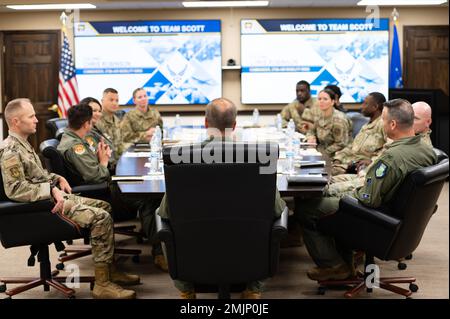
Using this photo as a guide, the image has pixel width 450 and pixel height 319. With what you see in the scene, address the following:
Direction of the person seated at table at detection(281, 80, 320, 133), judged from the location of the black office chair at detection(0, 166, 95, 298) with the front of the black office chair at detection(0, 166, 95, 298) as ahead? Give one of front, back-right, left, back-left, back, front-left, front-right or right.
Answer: front-left

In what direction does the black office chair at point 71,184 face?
to the viewer's right

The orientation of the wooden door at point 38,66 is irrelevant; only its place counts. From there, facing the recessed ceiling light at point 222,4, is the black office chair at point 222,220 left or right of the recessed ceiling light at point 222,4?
right

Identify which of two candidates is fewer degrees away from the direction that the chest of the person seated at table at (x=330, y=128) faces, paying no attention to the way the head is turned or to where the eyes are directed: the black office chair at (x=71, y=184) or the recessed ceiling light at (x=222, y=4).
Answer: the black office chair

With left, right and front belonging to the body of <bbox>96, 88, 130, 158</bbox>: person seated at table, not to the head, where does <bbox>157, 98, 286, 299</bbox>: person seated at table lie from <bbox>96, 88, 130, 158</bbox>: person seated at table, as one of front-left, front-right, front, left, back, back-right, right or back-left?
front-right

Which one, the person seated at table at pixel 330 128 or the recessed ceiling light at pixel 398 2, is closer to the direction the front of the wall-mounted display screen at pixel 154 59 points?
the person seated at table

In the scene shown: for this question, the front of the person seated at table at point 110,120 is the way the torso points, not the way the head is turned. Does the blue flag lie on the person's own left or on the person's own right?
on the person's own left

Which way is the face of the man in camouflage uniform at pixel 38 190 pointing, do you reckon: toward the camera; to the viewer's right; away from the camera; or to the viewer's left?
to the viewer's right

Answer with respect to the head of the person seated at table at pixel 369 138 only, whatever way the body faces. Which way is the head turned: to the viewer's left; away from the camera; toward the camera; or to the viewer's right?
to the viewer's left

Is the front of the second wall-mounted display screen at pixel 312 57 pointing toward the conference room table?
yes

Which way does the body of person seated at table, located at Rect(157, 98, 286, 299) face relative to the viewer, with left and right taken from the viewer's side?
facing away from the viewer

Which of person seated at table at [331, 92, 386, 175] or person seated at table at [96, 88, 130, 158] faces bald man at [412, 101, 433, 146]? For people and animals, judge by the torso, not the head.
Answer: person seated at table at [96, 88, 130, 158]

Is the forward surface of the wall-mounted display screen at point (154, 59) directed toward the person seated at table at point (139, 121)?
yes

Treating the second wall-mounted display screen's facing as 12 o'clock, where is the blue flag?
The blue flag is roughly at 9 o'clock from the second wall-mounted display screen.

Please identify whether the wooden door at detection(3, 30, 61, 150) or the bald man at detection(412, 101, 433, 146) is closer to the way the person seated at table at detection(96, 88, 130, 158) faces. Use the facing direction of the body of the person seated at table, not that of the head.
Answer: the bald man

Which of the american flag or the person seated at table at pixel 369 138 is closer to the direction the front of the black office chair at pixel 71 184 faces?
the person seated at table

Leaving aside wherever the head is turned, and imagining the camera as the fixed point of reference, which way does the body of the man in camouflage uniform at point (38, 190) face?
to the viewer's right

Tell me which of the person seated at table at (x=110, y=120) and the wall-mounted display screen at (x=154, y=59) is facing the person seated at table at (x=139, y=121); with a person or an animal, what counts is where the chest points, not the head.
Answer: the wall-mounted display screen

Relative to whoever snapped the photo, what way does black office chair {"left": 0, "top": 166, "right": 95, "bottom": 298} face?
facing to the right of the viewer

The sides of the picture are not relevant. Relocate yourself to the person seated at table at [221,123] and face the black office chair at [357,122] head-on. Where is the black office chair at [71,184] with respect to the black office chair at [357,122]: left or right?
left
